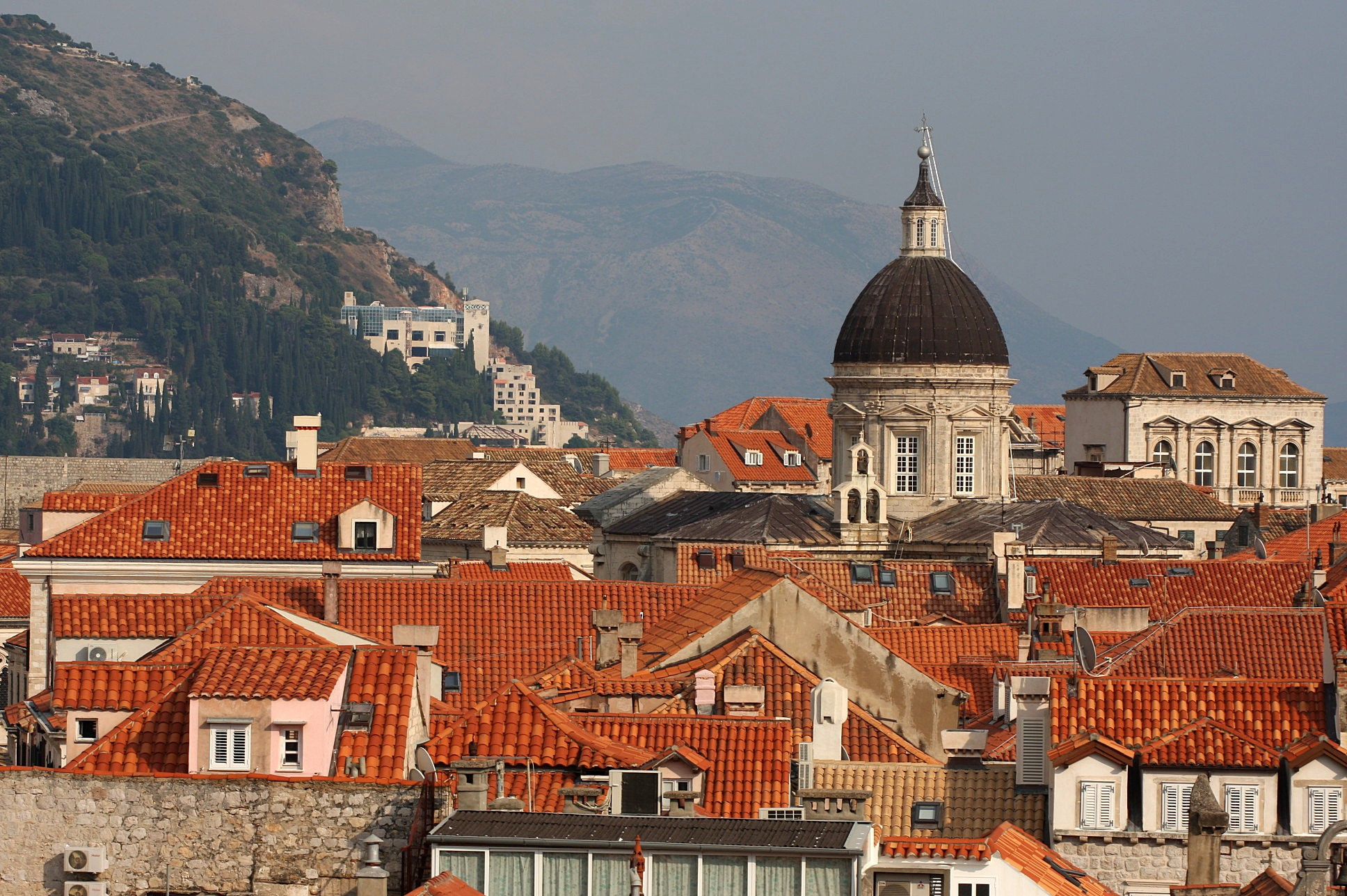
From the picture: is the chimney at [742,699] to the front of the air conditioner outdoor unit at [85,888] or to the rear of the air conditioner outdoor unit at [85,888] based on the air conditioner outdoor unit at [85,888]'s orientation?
to the rear

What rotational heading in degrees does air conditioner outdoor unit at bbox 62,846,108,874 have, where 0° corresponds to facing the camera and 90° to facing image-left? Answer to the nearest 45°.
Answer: approximately 0°

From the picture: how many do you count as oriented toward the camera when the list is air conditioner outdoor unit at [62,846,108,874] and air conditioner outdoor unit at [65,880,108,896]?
2
